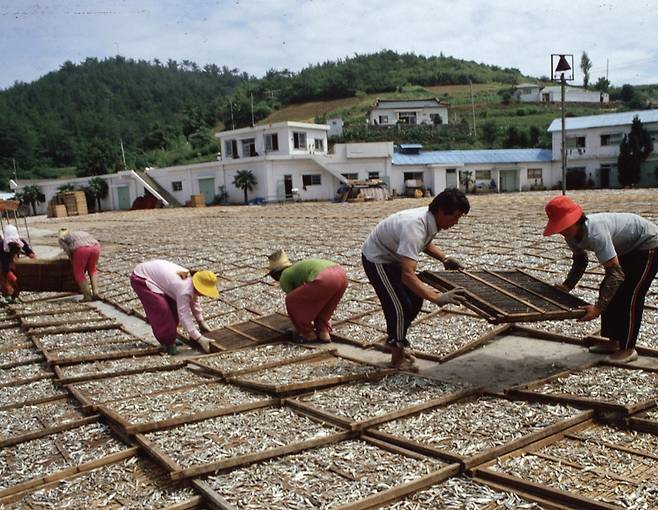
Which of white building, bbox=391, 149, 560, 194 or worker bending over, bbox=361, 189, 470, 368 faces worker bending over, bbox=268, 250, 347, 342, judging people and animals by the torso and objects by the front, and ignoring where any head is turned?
the white building

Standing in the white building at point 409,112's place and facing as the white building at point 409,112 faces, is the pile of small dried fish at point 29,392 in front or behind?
in front

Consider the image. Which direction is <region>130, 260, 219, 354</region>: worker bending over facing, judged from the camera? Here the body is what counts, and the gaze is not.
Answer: to the viewer's right

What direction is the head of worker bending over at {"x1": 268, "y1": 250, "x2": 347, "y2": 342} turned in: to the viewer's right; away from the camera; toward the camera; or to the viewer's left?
to the viewer's left

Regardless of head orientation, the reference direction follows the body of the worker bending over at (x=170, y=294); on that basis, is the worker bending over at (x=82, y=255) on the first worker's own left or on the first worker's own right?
on the first worker's own left

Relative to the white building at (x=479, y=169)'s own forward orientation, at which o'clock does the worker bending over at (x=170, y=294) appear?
The worker bending over is roughly at 12 o'clock from the white building.

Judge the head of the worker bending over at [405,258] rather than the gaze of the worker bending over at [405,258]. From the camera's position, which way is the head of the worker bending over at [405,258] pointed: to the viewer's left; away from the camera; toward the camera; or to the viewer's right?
to the viewer's right

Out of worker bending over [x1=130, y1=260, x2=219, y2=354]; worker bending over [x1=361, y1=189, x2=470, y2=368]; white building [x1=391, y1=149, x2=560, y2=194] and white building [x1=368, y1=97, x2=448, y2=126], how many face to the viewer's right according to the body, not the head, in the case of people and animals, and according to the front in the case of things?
2

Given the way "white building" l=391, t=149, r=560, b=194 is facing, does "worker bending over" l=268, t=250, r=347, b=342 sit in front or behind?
in front

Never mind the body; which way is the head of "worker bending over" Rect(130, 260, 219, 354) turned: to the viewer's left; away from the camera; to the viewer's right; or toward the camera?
to the viewer's right

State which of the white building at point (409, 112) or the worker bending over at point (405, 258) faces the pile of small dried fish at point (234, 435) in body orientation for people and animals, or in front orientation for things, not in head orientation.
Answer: the white building

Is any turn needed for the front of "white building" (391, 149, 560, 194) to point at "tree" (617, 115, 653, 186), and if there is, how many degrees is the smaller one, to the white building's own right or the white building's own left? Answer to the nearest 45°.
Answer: approximately 90° to the white building's own left

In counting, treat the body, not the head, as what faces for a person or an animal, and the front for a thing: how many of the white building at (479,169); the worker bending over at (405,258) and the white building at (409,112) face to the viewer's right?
1

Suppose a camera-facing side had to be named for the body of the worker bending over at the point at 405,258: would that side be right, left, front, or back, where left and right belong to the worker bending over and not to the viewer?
right

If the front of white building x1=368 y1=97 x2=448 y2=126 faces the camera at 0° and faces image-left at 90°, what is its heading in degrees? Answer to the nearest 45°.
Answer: approximately 0°

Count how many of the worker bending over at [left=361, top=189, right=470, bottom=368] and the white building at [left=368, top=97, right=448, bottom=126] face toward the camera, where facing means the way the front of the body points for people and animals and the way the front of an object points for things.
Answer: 1

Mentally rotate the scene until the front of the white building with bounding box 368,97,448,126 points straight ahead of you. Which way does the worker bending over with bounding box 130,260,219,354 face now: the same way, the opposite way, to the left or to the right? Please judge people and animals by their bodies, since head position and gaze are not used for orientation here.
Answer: to the left

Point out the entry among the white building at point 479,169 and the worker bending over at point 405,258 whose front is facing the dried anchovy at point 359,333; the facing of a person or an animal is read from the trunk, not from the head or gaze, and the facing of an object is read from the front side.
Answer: the white building
